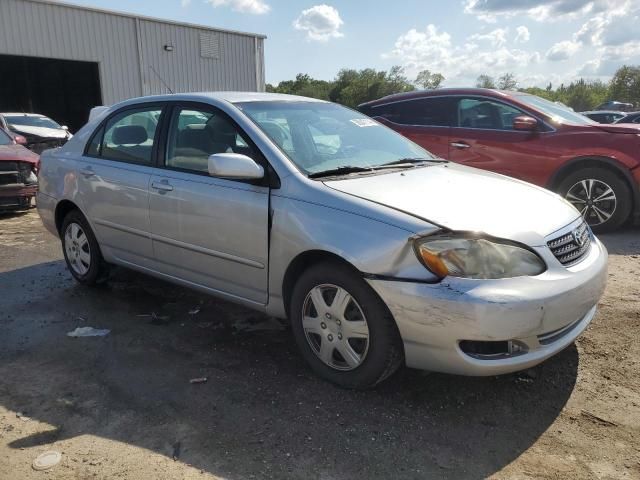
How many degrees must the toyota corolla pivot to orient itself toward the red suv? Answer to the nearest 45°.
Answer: approximately 90° to its left

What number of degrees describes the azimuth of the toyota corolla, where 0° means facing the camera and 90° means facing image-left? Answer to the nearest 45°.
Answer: approximately 315°
